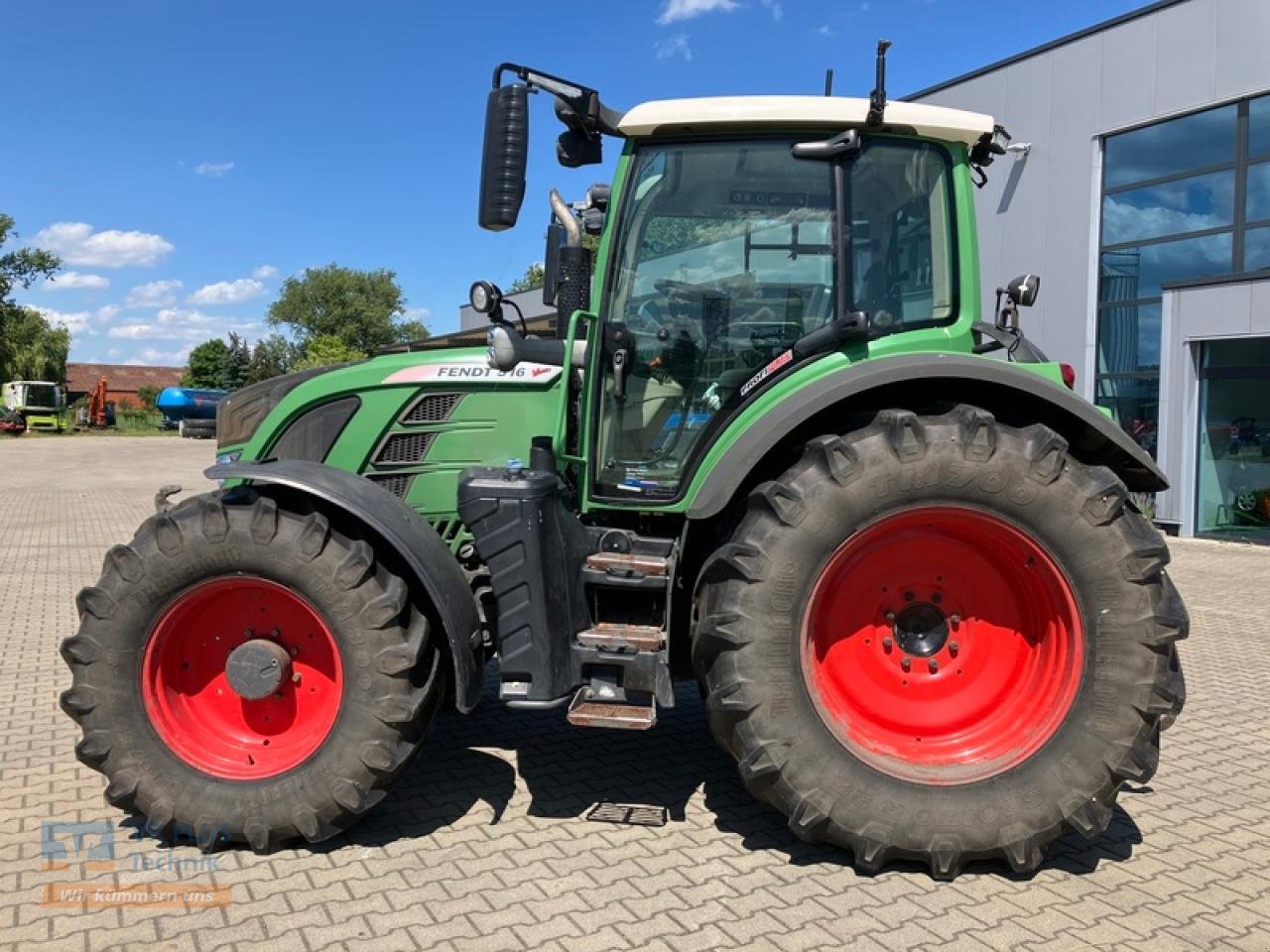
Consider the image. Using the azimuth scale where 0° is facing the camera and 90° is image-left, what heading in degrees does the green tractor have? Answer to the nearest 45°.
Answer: approximately 90°

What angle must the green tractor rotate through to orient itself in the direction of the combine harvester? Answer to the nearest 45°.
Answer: approximately 45° to its right
